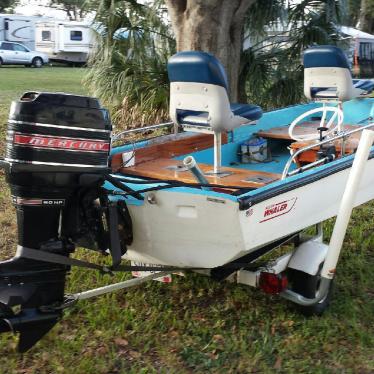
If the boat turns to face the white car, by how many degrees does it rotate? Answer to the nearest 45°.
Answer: approximately 45° to its left

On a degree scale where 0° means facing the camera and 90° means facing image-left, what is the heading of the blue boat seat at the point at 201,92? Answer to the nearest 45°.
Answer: approximately 225°

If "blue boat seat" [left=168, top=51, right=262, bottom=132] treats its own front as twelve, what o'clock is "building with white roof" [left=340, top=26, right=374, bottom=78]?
The building with white roof is roughly at 11 o'clock from the blue boat seat.

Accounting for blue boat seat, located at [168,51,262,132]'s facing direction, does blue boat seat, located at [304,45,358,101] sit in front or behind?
in front

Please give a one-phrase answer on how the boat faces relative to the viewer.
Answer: facing away from the viewer and to the right of the viewer

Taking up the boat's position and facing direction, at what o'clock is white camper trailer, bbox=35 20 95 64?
The white camper trailer is roughly at 10 o'clock from the boat.

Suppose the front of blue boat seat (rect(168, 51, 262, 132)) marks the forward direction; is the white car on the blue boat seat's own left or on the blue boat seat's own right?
on the blue boat seat's own left

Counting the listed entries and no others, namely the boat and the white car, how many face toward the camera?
0

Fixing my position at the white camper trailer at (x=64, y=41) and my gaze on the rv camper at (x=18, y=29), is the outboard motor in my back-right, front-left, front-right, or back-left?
back-left
